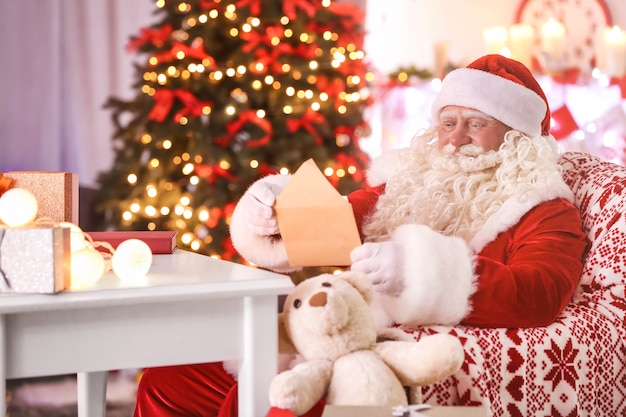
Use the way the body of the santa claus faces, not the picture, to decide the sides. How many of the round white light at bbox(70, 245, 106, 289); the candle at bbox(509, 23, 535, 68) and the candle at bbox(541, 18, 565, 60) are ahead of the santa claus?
1

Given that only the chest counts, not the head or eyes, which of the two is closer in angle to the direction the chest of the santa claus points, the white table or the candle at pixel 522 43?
the white table

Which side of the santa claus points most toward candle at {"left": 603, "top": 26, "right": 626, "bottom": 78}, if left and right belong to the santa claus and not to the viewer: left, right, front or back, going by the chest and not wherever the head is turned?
back

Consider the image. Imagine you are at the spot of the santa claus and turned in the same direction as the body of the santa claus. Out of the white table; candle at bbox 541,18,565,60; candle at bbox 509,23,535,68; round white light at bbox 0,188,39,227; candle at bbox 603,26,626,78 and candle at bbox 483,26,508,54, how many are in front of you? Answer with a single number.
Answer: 2

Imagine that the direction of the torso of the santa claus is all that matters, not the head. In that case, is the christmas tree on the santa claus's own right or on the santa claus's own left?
on the santa claus's own right

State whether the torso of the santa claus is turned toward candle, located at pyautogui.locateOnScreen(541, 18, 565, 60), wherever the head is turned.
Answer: no

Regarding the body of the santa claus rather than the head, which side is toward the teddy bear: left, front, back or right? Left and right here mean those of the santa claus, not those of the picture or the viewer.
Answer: front

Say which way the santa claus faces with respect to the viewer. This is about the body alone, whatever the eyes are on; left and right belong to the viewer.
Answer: facing the viewer and to the left of the viewer

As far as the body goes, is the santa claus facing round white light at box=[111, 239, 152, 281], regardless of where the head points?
yes

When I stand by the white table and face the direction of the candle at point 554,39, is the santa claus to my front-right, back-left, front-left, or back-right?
front-right

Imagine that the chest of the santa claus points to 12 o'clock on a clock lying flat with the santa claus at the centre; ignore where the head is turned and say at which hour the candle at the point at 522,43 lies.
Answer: The candle is roughly at 5 o'clock from the santa claus.

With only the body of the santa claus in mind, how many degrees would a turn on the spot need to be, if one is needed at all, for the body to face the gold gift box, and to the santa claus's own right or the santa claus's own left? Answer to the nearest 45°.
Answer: approximately 45° to the santa claus's own right

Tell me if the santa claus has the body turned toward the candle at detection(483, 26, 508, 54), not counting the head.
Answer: no

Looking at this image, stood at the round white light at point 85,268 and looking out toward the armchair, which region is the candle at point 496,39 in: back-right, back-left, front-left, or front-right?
front-left

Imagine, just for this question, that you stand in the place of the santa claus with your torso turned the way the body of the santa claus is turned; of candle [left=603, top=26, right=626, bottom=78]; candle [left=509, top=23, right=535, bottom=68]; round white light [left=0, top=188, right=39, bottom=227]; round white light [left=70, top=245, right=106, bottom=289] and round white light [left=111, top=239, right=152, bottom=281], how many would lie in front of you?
3

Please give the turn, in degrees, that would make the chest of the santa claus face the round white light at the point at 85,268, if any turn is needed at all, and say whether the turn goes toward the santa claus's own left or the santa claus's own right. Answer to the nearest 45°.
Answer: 0° — they already face it
